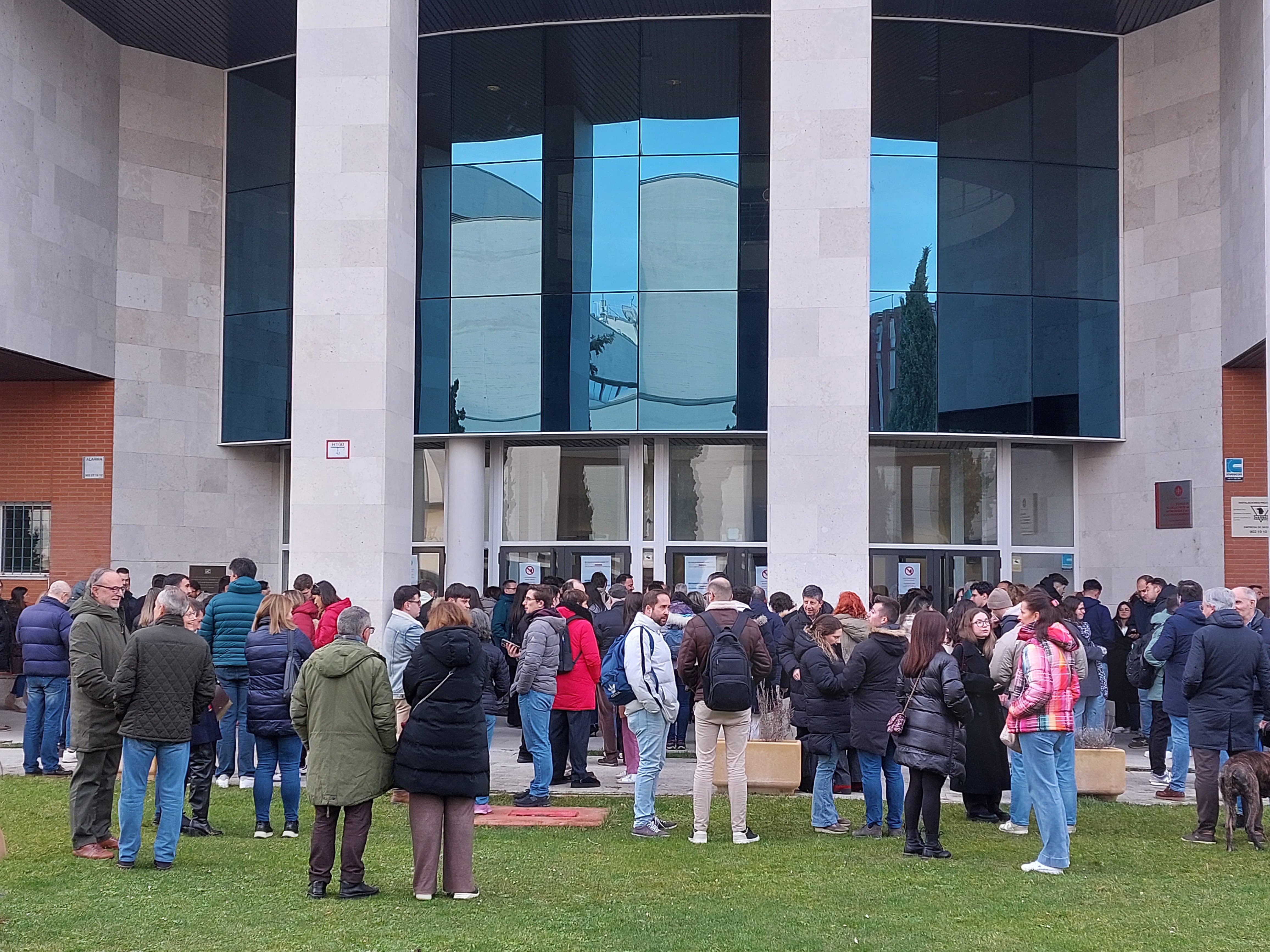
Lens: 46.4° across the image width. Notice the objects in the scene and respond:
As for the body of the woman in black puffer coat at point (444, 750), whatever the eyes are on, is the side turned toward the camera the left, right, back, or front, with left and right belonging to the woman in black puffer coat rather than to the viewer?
back

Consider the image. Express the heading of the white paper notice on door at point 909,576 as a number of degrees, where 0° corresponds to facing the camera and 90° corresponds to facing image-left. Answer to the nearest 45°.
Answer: approximately 0°

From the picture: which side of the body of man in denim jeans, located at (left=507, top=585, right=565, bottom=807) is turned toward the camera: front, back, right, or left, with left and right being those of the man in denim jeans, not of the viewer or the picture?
left

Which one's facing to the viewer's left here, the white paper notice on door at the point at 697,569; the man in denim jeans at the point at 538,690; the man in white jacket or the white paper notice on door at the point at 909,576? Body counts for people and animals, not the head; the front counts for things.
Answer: the man in denim jeans

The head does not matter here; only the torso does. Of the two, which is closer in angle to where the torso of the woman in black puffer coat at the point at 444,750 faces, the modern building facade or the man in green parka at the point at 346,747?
the modern building facade

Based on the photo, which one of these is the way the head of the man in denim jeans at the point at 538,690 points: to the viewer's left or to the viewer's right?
to the viewer's left

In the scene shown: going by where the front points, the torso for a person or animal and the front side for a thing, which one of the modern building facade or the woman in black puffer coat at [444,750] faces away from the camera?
the woman in black puffer coat

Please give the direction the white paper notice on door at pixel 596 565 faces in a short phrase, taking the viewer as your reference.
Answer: facing the viewer

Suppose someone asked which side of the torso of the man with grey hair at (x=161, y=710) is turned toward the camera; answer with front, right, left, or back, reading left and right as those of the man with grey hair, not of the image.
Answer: back

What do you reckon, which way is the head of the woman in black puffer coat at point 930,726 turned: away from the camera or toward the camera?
away from the camera

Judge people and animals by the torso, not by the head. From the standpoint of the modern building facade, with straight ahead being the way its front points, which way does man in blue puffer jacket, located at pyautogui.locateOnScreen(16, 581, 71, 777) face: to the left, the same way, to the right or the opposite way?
the opposite way

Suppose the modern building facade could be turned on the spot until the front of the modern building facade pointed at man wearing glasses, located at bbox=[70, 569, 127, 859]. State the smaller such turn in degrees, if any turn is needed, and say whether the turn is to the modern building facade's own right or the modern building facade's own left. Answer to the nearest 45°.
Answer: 0° — it already faces them

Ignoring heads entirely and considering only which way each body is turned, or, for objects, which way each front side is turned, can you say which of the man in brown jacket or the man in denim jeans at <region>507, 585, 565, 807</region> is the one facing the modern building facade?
the man in brown jacket

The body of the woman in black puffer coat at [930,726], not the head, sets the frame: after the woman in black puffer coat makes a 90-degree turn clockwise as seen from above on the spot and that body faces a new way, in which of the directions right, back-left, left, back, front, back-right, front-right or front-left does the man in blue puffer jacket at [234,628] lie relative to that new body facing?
back-right

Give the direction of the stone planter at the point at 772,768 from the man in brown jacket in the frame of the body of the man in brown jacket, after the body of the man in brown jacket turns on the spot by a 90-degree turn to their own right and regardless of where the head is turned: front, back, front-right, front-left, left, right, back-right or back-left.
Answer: left

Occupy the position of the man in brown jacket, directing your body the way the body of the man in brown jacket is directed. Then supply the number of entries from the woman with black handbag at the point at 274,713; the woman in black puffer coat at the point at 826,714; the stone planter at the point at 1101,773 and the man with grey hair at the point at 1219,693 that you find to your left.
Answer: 1

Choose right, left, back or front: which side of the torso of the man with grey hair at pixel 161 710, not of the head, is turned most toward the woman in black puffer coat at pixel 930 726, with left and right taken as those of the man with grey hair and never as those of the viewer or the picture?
right

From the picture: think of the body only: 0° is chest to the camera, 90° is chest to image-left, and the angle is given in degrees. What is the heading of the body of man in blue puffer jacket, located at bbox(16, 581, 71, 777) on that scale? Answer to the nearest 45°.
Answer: approximately 225°
